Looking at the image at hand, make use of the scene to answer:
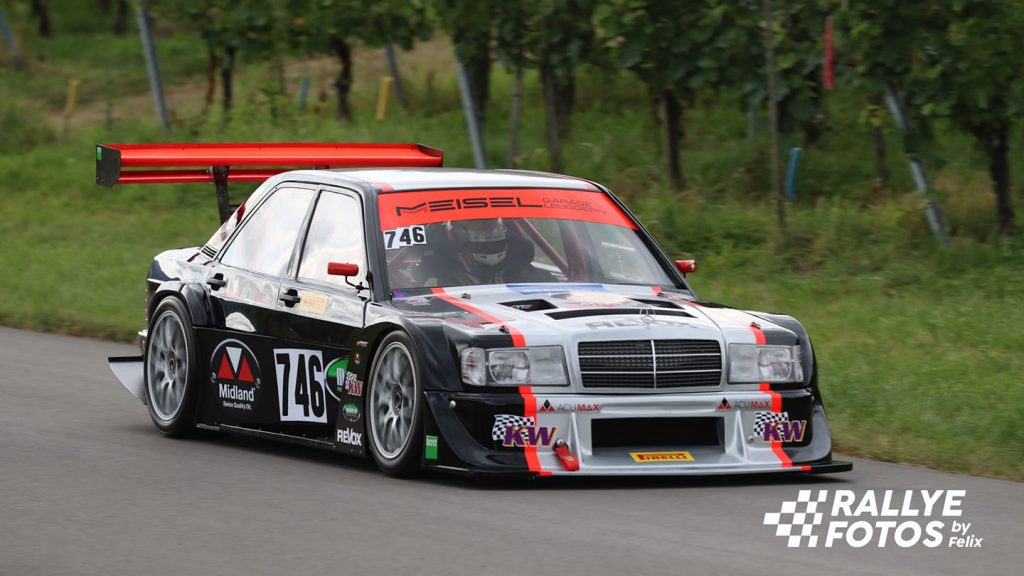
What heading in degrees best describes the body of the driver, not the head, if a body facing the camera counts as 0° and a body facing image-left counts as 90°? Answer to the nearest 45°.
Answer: approximately 315°

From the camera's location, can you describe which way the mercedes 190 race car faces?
facing the viewer and to the right of the viewer

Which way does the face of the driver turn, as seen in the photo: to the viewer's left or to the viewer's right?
to the viewer's right
